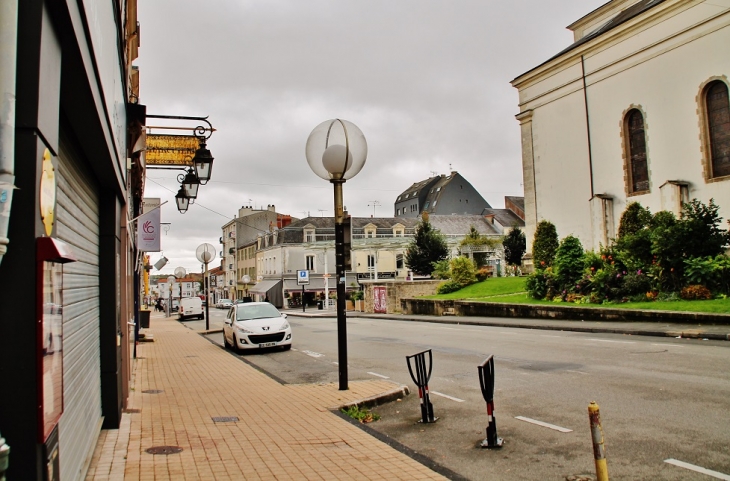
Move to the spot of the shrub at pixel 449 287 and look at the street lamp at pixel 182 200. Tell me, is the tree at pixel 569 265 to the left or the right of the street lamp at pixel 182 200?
left

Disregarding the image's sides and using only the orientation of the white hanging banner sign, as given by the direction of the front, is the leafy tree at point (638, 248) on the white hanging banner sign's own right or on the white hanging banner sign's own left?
on the white hanging banner sign's own left

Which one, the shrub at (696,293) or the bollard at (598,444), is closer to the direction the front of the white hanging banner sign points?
the bollard

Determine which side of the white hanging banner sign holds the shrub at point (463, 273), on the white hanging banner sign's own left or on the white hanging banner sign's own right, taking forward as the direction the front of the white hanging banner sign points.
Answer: on the white hanging banner sign's own left

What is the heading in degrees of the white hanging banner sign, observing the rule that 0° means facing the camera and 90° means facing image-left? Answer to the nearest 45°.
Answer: approximately 0°

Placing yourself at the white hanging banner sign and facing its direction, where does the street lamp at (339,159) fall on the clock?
The street lamp is roughly at 11 o'clock from the white hanging banner sign.

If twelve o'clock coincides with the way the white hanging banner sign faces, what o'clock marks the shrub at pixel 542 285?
The shrub is roughly at 8 o'clock from the white hanging banner sign.

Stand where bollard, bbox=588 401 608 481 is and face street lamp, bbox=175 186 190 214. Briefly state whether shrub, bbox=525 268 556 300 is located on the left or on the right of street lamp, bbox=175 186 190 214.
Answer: right

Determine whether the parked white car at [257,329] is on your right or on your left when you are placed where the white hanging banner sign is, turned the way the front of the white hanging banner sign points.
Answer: on your left

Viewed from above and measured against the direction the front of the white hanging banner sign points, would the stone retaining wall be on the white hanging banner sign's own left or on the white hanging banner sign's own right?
on the white hanging banner sign's own left
